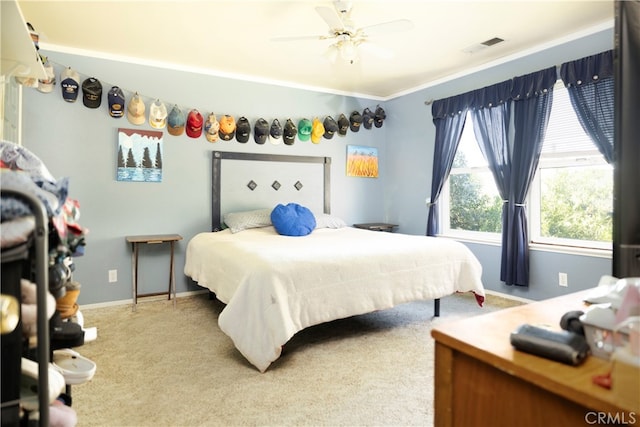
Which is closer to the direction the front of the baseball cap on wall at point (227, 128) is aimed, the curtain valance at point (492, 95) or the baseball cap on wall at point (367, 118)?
the curtain valance

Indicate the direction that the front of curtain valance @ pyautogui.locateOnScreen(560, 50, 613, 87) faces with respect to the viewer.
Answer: facing the viewer and to the left of the viewer

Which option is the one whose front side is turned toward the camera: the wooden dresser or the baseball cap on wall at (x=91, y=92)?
the baseball cap on wall

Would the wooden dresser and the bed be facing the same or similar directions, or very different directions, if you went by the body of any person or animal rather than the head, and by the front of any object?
very different directions

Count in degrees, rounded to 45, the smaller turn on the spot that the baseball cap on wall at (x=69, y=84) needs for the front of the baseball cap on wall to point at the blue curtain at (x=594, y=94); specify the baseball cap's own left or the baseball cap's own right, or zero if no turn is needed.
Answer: approximately 45° to the baseball cap's own left

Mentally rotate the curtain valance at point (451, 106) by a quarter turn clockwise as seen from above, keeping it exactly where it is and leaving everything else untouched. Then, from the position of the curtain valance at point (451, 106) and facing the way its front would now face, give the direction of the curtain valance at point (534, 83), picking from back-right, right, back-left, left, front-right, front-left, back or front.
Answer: back

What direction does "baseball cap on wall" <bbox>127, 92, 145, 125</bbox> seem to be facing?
toward the camera

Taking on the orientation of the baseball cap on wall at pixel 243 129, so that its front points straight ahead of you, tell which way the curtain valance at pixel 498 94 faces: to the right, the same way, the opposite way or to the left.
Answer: to the right

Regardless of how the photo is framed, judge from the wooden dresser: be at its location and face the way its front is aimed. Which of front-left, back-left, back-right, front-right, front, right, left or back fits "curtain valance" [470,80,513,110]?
front-right

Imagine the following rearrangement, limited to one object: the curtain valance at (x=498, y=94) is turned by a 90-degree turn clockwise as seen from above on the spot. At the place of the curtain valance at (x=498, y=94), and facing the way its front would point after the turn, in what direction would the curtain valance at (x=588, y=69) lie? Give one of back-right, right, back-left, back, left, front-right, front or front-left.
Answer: back

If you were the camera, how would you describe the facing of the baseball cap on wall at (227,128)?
facing the viewer

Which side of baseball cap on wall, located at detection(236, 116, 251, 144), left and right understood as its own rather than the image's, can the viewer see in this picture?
front

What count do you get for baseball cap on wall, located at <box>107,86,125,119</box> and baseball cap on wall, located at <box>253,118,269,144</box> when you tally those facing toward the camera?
2

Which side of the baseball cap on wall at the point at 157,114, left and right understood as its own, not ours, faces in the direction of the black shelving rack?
front

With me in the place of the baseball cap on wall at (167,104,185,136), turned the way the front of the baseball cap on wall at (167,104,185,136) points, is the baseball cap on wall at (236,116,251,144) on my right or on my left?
on my left

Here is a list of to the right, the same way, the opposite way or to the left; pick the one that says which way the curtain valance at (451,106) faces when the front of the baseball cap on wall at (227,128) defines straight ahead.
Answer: to the right

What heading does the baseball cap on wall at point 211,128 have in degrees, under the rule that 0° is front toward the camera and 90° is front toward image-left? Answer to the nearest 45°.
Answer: approximately 0°

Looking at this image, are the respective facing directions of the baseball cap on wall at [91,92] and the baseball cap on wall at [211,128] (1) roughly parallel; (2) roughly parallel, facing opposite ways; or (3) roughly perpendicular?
roughly parallel
